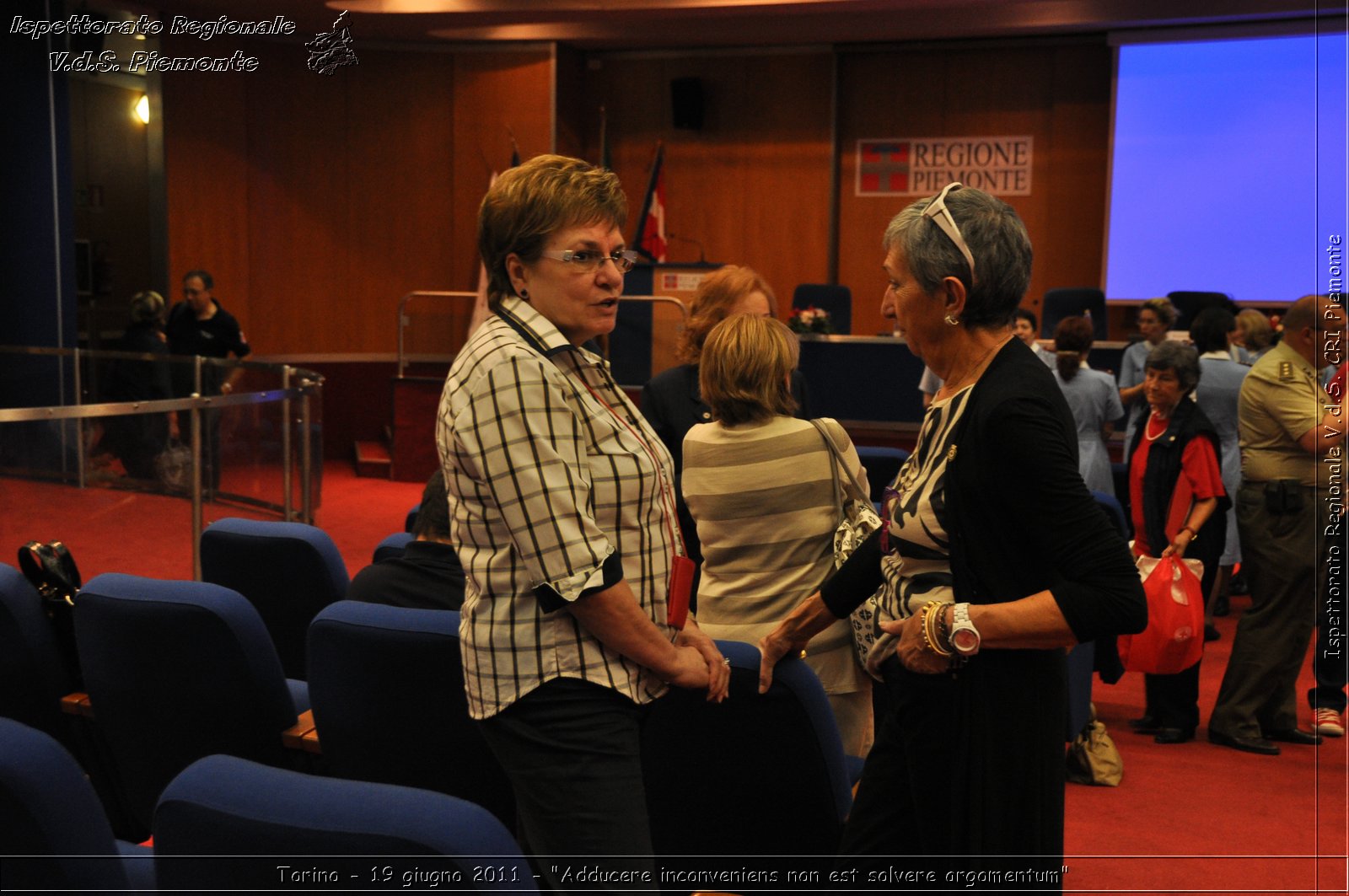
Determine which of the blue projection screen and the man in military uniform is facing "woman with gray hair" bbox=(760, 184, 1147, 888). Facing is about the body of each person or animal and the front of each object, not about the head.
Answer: the blue projection screen

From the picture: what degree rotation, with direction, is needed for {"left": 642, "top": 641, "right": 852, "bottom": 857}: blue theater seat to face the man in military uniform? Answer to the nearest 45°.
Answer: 0° — it already faces them

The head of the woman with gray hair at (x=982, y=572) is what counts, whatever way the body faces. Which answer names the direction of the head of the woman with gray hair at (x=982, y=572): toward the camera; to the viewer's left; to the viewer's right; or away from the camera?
to the viewer's left

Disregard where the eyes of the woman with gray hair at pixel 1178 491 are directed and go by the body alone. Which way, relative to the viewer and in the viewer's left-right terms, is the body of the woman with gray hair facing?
facing the viewer and to the left of the viewer

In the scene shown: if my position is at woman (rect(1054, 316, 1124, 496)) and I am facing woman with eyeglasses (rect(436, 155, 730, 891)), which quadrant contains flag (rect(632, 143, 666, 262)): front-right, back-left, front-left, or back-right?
back-right

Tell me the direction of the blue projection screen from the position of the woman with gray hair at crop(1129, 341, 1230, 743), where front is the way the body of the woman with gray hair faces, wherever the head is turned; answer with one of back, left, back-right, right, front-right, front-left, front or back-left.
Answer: back-right

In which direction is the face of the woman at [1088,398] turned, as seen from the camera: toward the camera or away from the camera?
away from the camera

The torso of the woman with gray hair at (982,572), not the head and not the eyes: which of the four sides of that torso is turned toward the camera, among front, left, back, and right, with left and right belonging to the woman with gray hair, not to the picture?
left

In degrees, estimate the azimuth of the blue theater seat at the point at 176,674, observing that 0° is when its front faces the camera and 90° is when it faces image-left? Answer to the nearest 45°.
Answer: approximately 225°

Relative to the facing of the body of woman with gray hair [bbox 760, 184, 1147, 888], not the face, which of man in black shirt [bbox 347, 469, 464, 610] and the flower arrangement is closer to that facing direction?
the man in black shirt

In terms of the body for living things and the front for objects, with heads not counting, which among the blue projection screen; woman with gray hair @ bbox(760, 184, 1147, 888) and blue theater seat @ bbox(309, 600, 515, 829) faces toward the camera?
the blue projection screen

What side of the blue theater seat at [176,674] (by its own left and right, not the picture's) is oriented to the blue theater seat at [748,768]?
right

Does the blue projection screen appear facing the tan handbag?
yes
